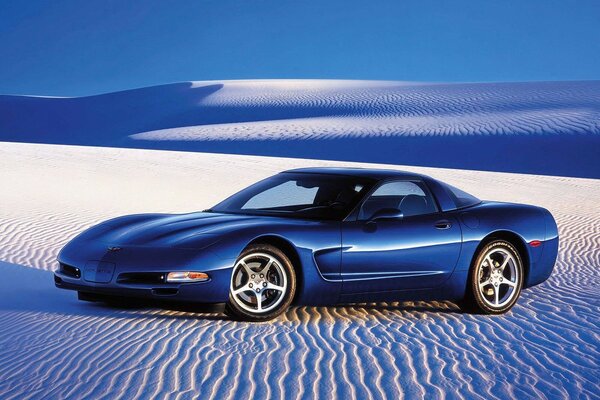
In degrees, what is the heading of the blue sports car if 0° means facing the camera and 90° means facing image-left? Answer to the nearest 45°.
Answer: approximately 45°
